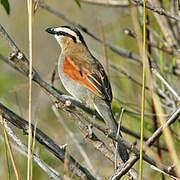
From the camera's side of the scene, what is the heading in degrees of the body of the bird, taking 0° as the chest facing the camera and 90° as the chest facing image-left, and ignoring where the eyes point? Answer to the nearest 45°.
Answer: approximately 90°

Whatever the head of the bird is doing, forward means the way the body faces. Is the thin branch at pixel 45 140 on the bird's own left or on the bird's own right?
on the bird's own left
